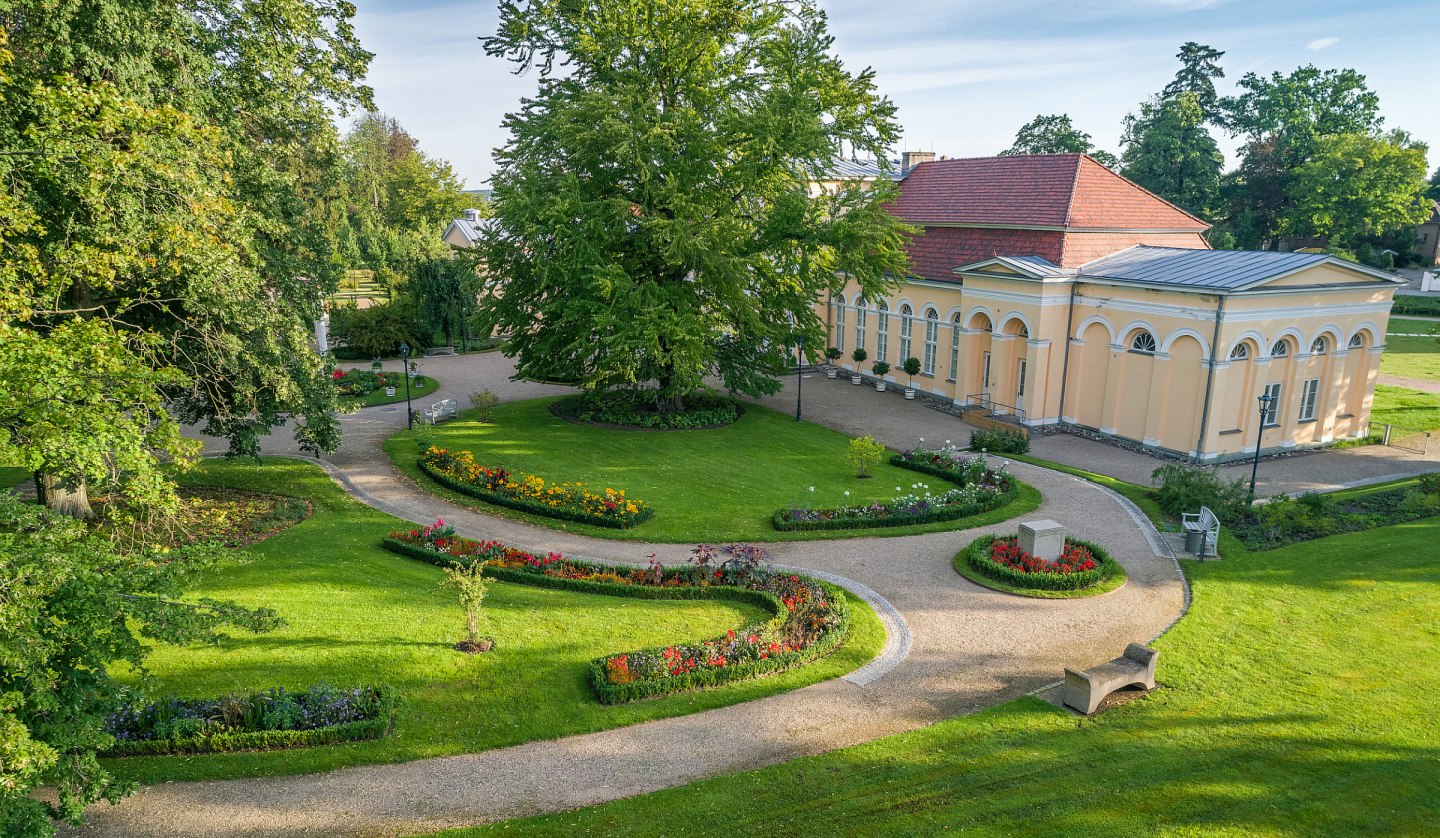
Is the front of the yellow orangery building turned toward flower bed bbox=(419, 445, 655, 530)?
yes

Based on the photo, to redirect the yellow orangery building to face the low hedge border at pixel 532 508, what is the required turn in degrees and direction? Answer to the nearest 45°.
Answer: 0° — it already faces it

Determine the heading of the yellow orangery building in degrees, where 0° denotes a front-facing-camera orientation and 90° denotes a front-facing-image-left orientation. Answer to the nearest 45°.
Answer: approximately 45°

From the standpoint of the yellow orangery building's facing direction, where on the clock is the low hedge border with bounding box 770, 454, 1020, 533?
The low hedge border is roughly at 11 o'clock from the yellow orangery building.

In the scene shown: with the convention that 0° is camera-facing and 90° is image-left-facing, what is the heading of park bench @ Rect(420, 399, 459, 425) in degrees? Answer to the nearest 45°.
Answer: approximately 45°

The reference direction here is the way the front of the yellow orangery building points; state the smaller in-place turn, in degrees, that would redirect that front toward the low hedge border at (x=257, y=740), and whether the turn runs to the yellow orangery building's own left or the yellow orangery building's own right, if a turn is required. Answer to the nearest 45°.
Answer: approximately 45° to the yellow orangery building's own left

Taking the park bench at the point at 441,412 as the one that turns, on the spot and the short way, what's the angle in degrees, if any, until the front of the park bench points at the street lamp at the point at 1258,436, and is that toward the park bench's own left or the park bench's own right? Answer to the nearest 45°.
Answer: approximately 90° to the park bench's own left

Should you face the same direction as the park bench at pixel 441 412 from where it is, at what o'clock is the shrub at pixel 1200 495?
The shrub is roughly at 9 o'clock from the park bench.

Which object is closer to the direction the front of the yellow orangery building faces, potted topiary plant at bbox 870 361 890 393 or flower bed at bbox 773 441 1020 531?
the flower bed

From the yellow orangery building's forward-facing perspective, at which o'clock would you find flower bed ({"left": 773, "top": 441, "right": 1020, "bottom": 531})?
The flower bed is roughly at 11 o'clock from the yellow orangery building.

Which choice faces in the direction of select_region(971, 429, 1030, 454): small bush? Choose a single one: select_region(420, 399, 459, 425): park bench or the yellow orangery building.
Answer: the yellow orangery building
